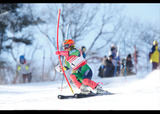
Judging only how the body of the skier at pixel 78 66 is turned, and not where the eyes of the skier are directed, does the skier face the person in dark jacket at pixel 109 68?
no

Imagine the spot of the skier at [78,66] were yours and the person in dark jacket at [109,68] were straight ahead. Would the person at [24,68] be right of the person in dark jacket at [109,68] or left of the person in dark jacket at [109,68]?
left

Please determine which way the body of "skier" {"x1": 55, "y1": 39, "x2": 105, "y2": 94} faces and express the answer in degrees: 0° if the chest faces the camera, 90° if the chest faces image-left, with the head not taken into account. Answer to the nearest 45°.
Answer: approximately 45°

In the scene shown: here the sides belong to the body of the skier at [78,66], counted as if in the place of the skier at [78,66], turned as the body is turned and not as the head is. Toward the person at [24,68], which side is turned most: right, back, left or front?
right
